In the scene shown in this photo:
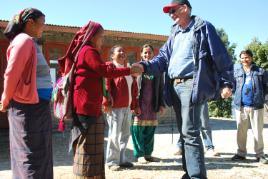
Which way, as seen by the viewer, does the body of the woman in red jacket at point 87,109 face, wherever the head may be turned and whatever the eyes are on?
to the viewer's right

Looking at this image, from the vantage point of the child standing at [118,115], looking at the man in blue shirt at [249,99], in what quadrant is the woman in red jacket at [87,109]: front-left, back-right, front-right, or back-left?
back-right

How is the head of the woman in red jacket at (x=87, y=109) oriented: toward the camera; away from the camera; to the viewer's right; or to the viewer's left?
to the viewer's right

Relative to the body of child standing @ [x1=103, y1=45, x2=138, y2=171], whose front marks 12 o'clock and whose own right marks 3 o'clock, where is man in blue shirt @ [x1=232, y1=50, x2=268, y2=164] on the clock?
The man in blue shirt is roughly at 10 o'clock from the child standing.

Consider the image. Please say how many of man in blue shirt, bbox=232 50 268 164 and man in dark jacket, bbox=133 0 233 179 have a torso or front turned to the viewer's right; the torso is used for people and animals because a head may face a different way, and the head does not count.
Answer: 0

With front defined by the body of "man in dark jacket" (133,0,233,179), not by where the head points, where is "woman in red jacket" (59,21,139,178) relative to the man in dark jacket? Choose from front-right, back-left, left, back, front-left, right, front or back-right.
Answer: front-right

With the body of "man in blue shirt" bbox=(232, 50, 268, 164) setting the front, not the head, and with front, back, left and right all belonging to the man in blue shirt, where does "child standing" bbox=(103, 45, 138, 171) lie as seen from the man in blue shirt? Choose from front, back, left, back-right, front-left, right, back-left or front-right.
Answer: front-right

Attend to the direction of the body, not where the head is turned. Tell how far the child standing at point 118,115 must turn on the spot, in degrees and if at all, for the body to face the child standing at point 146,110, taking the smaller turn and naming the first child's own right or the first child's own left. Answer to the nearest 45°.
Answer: approximately 90° to the first child's own left

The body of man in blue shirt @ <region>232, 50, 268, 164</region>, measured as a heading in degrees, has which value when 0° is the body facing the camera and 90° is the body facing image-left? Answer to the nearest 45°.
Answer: approximately 0°

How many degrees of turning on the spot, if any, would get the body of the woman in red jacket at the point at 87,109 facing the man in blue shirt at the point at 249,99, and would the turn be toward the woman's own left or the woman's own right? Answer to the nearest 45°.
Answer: approximately 45° to the woman's own left

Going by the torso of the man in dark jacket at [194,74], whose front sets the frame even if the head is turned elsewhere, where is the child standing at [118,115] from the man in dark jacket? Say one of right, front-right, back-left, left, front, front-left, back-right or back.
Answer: right

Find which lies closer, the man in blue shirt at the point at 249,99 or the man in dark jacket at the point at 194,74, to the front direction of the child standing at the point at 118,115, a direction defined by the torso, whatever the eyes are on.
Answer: the man in dark jacket

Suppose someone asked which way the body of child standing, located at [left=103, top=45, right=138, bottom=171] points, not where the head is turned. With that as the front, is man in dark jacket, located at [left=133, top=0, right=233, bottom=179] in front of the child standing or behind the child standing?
in front

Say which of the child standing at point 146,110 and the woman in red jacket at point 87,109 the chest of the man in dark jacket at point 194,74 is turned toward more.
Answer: the woman in red jacket

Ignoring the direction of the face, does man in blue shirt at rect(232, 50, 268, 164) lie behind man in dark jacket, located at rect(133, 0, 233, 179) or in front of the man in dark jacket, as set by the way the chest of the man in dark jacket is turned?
behind

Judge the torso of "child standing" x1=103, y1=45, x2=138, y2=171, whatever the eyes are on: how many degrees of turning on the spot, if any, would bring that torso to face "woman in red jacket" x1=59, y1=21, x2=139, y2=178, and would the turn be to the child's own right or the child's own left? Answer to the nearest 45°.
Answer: approximately 45° to the child's own right
